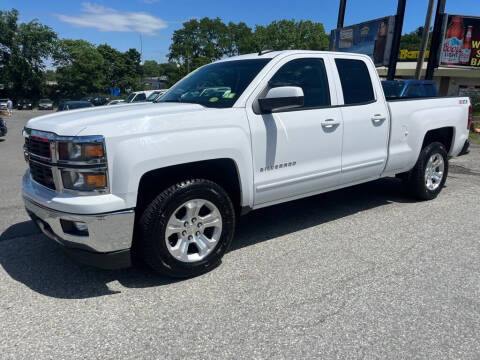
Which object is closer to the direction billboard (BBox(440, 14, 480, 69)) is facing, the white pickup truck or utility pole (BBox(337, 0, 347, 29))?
the white pickup truck

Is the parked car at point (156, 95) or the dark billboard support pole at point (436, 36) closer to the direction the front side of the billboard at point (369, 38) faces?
the parked car

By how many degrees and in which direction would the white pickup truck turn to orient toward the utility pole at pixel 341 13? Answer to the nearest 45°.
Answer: approximately 135° to its right

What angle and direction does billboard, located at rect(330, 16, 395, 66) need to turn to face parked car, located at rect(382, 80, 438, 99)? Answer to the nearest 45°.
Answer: approximately 45° to its left

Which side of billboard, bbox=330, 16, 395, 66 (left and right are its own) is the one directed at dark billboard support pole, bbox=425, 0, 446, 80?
left

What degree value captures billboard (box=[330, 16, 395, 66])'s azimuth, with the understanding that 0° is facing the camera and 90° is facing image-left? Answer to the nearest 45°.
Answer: approximately 45°

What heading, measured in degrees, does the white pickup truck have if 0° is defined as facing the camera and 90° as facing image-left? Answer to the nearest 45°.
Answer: approximately 45°
